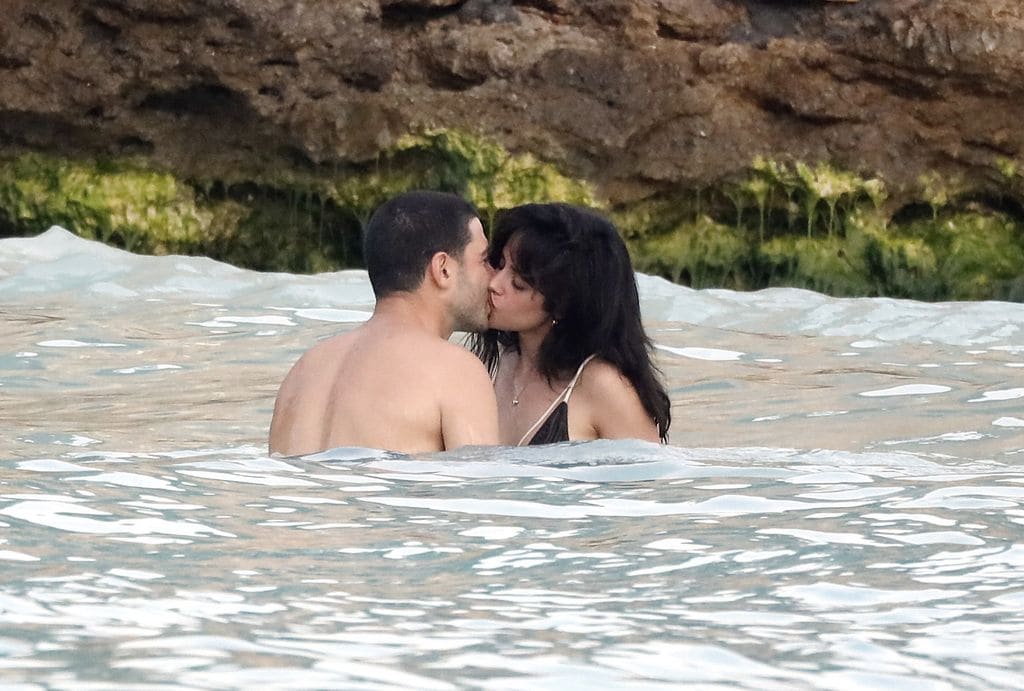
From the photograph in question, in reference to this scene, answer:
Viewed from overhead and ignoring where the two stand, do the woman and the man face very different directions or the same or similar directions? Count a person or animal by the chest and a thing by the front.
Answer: very different directions

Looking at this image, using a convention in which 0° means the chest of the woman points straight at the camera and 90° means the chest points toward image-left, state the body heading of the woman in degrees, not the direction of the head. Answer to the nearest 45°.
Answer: approximately 45°

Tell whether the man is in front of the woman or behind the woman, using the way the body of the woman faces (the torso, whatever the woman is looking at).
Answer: in front

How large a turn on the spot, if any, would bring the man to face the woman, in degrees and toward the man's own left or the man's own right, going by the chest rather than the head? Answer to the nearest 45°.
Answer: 0° — they already face them

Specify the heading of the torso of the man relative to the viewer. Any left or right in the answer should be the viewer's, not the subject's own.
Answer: facing away from the viewer and to the right of the viewer
